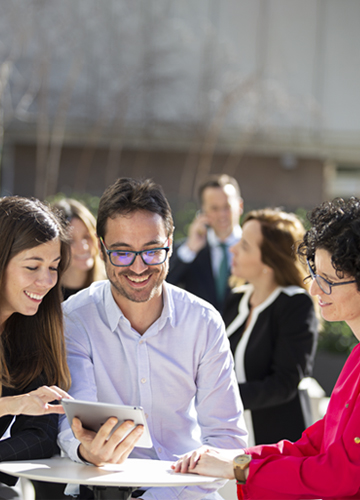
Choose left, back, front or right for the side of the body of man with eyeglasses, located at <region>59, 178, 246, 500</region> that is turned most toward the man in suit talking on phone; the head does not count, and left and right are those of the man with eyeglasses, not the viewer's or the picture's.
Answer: back

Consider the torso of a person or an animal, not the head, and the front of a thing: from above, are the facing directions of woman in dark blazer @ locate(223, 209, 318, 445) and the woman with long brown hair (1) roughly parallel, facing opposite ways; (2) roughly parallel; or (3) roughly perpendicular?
roughly perpendicular

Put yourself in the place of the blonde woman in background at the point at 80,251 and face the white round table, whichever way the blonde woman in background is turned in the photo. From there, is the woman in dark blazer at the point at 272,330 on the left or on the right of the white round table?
left

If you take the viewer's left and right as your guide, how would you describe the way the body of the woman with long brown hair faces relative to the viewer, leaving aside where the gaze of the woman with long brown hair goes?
facing the viewer and to the right of the viewer

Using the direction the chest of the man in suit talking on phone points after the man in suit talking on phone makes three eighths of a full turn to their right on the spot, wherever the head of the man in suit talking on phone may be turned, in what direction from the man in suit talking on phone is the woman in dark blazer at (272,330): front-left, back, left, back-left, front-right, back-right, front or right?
back-left

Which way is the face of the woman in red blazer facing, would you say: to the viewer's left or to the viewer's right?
to the viewer's left

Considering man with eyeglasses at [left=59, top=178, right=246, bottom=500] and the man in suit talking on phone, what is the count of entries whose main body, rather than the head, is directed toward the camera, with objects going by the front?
2

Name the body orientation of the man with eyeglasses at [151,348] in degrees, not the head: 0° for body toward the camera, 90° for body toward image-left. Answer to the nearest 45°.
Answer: approximately 0°

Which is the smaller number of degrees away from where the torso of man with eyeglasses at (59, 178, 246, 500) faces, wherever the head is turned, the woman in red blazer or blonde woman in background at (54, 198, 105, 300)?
the woman in red blazer

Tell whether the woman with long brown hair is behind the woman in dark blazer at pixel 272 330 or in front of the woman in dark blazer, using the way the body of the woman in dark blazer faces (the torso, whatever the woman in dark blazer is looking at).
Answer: in front

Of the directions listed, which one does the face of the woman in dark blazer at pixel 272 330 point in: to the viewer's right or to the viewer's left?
to the viewer's left

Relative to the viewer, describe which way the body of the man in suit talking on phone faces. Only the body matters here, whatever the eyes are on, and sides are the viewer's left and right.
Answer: facing the viewer

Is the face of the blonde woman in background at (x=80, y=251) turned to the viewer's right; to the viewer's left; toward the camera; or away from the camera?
toward the camera

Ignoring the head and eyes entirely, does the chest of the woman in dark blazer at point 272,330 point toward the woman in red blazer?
no
